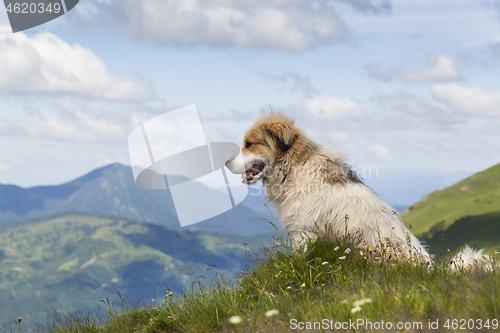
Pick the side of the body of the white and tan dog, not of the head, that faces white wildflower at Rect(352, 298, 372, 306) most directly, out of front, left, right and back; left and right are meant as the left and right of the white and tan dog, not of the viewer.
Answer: left

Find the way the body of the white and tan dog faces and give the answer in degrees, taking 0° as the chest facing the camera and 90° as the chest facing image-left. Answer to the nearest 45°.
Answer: approximately 90°
